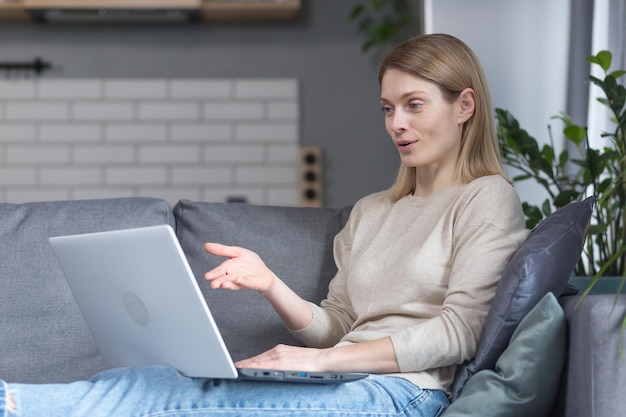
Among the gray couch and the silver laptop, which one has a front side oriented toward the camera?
the gray couch

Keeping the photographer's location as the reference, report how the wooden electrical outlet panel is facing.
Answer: facing the viewer

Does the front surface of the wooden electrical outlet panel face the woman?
yes

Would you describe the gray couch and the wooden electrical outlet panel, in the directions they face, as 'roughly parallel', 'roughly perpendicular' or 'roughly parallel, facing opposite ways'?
roughly parallel

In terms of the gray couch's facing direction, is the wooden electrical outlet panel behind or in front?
behind

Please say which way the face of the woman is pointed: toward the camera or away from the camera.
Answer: toward the camera

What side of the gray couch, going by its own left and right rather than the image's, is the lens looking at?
front

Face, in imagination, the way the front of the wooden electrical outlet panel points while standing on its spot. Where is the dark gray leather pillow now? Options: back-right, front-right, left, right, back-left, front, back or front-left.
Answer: front

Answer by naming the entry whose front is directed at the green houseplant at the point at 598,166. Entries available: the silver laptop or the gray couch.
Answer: the silver laptop

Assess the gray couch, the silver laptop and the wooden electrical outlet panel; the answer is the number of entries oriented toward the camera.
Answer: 2

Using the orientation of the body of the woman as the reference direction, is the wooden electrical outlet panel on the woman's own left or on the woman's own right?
on the woman's own right

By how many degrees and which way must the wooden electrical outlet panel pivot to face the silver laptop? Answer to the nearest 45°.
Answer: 0° — it already faces it

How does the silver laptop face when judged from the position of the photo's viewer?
facing away from the viewer and to the right of the viewer

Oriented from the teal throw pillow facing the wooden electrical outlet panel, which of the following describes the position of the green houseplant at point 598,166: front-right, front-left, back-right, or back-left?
front-right
